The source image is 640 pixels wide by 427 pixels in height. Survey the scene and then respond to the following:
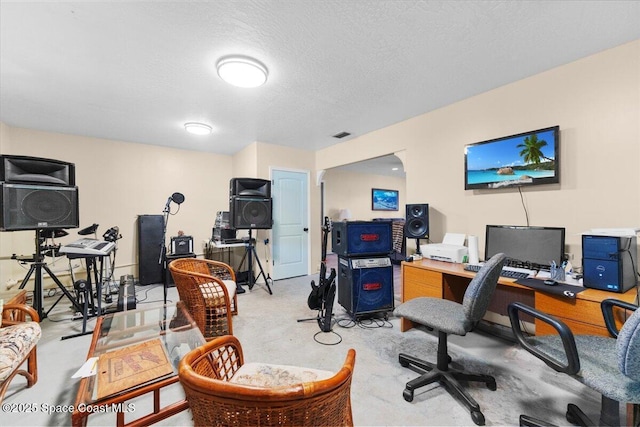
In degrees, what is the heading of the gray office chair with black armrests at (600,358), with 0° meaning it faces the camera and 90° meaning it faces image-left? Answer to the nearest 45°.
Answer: approximately 135°

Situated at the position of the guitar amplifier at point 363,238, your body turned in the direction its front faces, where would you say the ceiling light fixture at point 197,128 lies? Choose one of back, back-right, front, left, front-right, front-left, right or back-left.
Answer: back-right

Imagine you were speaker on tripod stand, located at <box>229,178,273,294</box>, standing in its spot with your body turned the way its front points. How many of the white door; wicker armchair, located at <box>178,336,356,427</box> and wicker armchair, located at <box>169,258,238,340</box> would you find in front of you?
2

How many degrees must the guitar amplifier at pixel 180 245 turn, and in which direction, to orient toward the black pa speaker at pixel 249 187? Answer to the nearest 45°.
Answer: approximately 45° to its left

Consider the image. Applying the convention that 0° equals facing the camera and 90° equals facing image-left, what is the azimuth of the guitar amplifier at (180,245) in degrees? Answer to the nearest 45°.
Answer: approximately 0°

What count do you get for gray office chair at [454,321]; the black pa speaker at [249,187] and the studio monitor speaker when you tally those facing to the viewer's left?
1

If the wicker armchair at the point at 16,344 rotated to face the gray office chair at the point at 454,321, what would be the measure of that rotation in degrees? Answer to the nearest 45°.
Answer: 0° — it already faces it

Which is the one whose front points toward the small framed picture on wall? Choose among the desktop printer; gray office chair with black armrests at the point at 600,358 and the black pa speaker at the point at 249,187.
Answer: the gray office chair with black armrests

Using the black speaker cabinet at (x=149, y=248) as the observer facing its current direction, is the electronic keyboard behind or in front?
in front

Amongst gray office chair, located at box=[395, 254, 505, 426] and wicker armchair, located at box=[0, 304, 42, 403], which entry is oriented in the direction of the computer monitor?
the wicker armchair

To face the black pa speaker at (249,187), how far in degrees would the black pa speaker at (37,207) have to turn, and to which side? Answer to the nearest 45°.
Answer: approximately 90° to its left

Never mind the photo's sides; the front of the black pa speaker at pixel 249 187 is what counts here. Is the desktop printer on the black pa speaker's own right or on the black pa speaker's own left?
on the black pa speaker's own left

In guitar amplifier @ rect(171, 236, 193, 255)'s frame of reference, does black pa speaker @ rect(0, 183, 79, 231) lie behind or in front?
in front
